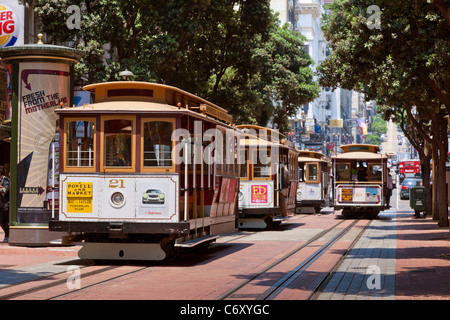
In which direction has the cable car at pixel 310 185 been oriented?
toward the camera

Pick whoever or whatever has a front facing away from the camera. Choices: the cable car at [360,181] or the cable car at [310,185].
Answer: the cable car at [360,181]

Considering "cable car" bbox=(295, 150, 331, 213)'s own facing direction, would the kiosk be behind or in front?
in front

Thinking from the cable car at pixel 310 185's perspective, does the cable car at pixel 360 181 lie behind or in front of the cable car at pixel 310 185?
in front

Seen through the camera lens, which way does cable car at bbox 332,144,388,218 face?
facing away from the viewer

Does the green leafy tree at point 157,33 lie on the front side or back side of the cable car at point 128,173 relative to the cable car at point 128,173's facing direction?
on the back side

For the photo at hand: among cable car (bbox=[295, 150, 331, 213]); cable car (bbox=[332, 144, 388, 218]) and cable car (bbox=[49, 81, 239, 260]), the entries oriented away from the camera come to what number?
1

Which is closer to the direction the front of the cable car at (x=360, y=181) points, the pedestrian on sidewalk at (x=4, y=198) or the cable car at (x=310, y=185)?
the cable car

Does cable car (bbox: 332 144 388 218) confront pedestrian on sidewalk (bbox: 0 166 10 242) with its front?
no

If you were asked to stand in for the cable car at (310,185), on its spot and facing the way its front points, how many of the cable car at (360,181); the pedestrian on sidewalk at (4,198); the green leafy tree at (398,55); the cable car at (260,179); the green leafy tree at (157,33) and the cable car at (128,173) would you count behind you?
0

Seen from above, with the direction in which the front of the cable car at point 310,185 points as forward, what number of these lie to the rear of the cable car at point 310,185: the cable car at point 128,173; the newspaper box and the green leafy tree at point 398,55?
0

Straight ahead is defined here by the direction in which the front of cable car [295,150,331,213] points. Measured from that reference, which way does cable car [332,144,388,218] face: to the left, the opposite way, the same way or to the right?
the opposite way

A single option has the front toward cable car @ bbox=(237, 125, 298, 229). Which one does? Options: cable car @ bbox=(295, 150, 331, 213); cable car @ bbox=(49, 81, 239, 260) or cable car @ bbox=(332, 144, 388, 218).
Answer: cable car @ bbox=(295, 150, 331, 213)
